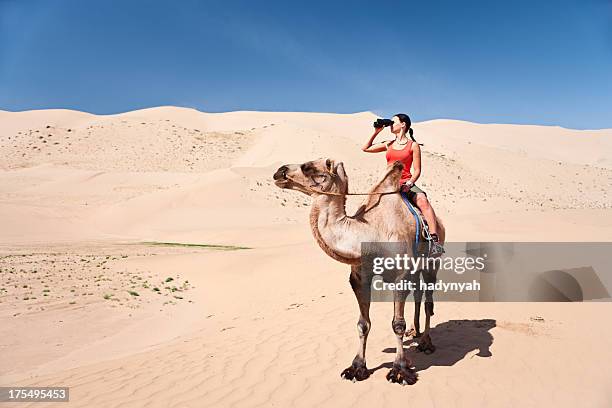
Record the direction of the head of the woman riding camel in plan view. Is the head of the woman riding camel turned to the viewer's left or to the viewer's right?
to the viewer's left

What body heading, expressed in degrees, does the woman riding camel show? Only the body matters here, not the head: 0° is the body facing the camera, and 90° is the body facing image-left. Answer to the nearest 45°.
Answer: approximately 45°

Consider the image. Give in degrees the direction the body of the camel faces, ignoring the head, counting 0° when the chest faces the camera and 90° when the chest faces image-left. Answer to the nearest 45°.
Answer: approximately 45°
